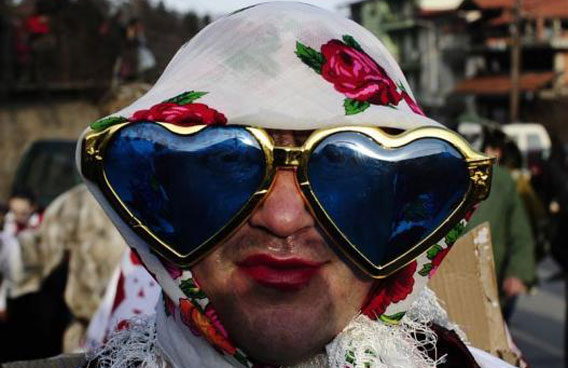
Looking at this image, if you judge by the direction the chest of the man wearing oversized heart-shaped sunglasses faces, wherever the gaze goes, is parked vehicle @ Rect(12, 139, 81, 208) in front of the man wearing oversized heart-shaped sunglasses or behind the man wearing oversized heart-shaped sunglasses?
behind

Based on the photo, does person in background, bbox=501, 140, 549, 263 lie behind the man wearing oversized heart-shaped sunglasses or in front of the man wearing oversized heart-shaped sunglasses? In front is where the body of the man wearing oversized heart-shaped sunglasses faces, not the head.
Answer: behind

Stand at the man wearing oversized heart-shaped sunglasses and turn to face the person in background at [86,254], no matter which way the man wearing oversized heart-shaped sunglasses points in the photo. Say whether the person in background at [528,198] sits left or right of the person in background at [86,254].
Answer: right

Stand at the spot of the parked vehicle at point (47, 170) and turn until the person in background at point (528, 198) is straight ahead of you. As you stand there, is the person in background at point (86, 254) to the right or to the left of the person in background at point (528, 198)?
right

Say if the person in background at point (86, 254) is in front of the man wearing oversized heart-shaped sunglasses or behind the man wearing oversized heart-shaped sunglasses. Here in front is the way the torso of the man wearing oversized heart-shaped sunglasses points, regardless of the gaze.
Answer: behind

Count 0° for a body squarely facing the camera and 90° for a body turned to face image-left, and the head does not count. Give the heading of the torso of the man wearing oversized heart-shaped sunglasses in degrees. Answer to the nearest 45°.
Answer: approximately 0°

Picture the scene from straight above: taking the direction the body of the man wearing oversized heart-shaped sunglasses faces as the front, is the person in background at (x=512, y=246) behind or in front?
behind

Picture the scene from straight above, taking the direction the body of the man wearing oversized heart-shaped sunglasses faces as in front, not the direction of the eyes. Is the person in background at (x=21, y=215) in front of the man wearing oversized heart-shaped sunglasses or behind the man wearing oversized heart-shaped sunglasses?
behind
